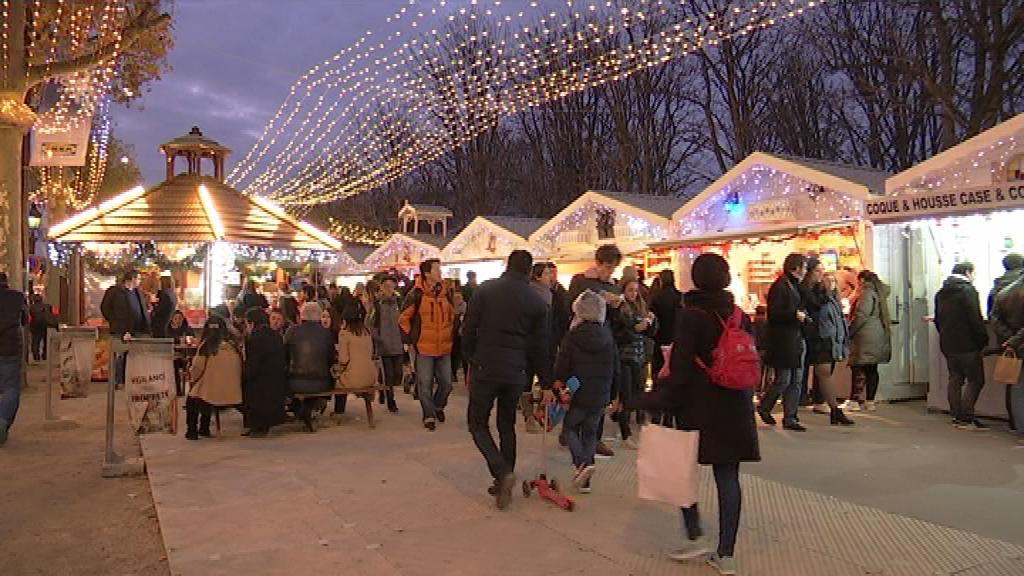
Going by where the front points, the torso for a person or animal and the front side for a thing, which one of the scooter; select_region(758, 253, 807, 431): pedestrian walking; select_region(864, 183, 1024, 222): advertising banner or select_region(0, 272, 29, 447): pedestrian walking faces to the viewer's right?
select_region(758, 253, 807, 431): pedestrian walking

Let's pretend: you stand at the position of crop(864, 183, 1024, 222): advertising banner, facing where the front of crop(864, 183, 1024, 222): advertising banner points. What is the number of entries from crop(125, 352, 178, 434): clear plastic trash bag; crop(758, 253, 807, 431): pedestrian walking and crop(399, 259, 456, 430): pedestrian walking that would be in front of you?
3

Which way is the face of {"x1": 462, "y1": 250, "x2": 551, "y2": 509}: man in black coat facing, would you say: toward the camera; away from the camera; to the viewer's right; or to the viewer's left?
away from the camera

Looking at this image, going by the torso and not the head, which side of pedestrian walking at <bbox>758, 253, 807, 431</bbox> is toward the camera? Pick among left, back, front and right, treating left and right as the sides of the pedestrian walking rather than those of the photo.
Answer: right

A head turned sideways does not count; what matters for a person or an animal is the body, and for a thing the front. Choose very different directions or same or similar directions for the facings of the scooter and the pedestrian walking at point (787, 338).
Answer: very different directions

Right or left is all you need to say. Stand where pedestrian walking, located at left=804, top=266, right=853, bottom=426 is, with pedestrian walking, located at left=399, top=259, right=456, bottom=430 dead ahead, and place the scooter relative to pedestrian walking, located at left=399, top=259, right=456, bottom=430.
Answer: left

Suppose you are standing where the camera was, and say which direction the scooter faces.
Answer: facing away from the viewer and to the left of the viewer

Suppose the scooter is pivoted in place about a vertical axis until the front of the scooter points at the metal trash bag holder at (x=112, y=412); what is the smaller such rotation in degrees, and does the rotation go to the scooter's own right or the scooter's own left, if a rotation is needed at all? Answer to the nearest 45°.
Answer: approximately 45° to the scooter's own left

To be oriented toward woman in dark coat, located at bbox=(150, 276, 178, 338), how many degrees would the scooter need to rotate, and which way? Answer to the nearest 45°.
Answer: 0° — it already faces them
